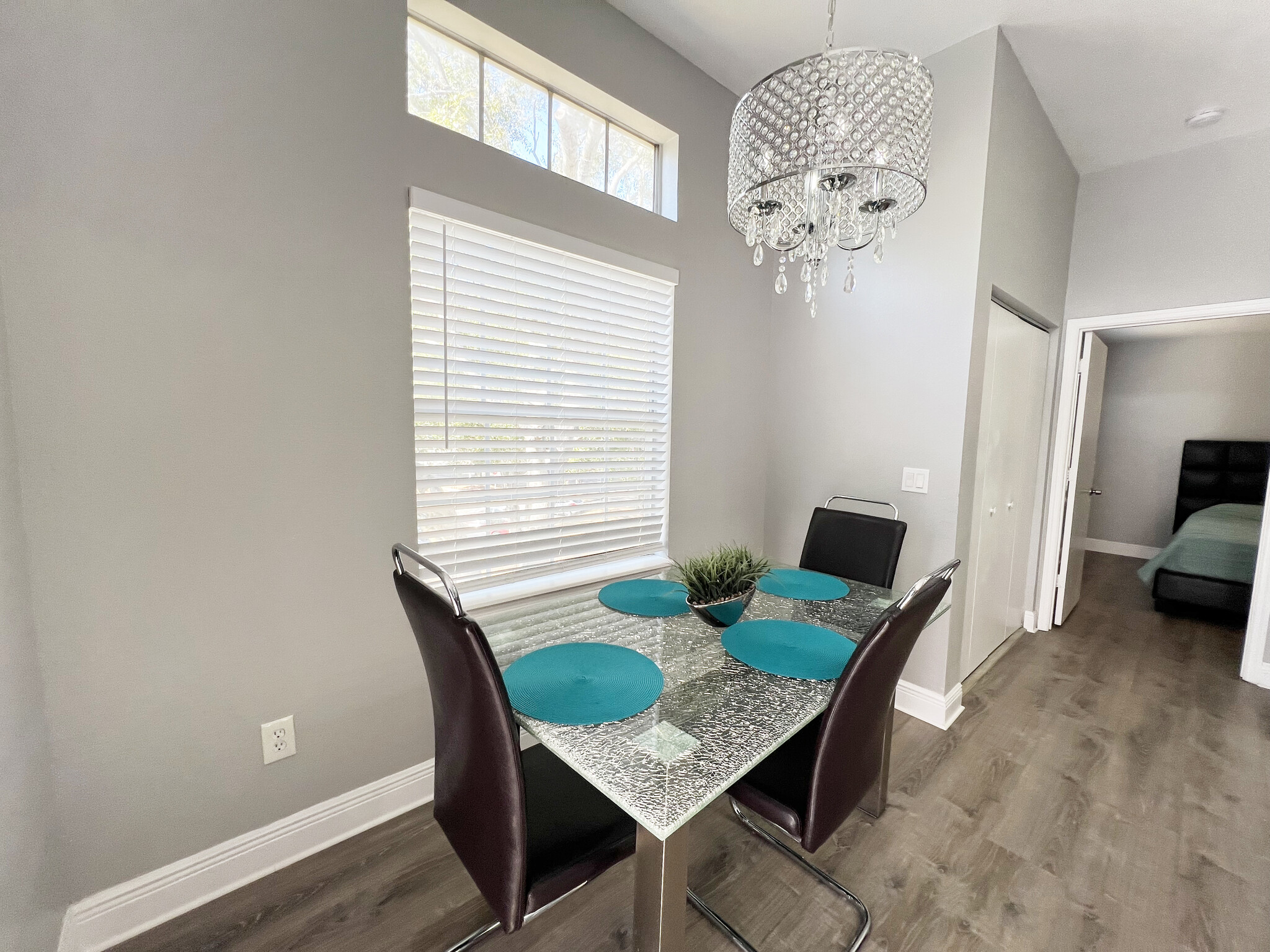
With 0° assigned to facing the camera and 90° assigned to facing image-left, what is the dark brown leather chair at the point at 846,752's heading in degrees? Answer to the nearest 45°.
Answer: approximately 135°

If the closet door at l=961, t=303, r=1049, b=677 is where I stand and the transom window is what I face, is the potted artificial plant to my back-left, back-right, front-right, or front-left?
front-left

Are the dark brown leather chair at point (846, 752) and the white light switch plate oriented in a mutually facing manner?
no

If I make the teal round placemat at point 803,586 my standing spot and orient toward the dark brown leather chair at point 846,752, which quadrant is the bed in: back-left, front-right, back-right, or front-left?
back-left

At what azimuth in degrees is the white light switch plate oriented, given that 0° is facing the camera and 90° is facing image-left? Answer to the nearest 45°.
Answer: approximately 0°

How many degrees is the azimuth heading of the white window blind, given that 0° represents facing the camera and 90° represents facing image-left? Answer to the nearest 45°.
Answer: approximately 315°

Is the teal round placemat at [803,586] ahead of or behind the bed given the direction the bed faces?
ahead

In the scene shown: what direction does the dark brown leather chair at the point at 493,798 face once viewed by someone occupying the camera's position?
facing away from the viewer and to the right of the viewer

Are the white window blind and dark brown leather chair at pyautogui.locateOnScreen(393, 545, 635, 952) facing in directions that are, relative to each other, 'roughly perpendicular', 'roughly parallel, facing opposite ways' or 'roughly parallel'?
roughly perpendicular

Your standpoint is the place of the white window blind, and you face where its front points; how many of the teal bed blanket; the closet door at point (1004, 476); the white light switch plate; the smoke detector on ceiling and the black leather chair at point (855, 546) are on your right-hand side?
0

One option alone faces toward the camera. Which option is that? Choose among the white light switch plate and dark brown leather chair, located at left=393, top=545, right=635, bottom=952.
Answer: the white light switch plate

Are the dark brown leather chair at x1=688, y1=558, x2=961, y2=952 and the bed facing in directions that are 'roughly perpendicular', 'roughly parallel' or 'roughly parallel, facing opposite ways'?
roughly perpendicular
